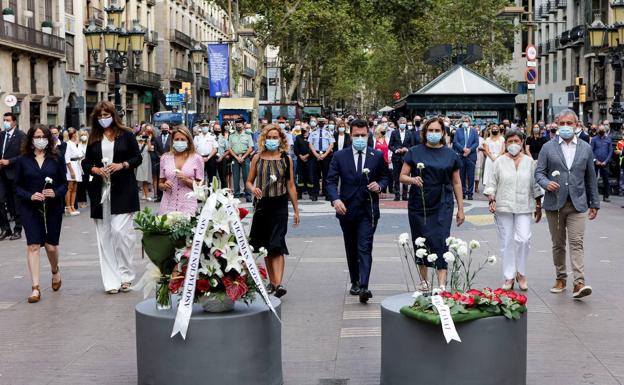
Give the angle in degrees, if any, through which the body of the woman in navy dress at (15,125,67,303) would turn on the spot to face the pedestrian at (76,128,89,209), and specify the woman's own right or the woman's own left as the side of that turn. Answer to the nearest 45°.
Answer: approximately 180°

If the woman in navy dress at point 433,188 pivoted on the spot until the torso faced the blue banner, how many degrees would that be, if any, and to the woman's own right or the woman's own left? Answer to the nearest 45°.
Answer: approximately 180°

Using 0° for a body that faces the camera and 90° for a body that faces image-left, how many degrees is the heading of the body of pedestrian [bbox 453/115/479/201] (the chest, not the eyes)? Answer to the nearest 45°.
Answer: approximately 0°

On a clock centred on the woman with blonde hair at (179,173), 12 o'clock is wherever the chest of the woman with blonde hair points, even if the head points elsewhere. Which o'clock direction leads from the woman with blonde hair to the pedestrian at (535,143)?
The pedestrian is roughly at 7 o'clock from the woman with blonde hair.
